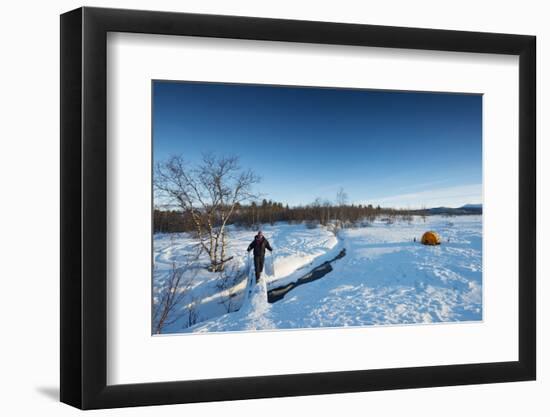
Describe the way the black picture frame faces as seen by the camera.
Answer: facing the viewer and to the right of the viewer
